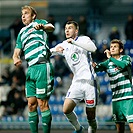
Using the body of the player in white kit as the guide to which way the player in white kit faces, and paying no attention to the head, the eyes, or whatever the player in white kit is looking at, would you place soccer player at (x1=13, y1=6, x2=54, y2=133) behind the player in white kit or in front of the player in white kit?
in front

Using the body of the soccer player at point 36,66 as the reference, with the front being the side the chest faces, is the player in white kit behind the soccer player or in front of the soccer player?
behind

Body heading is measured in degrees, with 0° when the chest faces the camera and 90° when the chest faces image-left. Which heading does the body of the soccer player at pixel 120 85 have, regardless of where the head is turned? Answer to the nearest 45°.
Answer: approximately 45°

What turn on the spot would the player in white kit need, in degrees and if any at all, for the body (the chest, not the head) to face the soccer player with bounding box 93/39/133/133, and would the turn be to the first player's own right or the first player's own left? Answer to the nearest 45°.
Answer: approximately 135° to the first player's own left

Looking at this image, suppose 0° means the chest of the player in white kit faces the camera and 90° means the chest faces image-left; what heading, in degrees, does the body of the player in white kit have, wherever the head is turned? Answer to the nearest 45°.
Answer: approximately 45°

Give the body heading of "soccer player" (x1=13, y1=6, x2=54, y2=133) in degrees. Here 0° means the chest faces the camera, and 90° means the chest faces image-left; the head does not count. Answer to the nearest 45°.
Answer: approximately 45°
